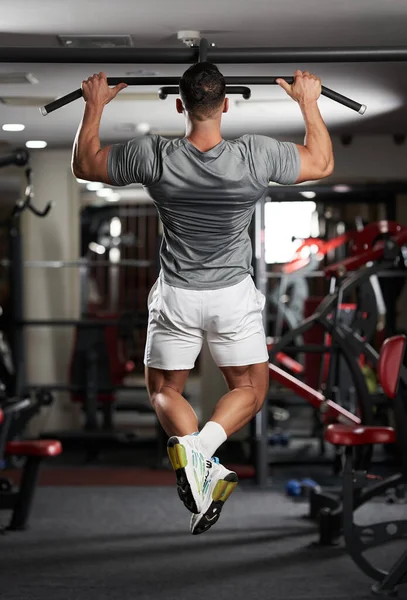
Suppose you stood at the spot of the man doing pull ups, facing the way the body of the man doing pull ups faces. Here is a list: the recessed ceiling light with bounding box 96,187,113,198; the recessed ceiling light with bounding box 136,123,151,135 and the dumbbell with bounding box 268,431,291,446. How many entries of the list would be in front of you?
3

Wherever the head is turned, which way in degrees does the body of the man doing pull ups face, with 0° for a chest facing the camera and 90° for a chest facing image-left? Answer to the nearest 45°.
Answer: approximately 180°

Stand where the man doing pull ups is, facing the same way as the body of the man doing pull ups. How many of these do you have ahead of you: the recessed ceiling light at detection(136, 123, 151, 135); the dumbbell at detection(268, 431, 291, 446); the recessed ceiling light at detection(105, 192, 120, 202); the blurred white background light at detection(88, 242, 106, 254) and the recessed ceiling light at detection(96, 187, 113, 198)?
5

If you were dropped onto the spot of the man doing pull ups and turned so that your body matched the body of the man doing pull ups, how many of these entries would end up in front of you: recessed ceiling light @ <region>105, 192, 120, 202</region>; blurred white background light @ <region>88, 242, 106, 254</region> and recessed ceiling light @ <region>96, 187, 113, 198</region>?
3

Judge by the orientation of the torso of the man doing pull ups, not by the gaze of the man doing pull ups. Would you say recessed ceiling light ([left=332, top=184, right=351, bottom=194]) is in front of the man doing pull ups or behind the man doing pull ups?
in front

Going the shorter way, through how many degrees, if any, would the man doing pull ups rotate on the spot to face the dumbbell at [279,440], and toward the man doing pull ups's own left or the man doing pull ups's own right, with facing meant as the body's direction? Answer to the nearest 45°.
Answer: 0° — they already face it

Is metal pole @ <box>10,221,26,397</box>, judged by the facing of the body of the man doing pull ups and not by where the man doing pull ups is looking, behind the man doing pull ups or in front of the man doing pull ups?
in front

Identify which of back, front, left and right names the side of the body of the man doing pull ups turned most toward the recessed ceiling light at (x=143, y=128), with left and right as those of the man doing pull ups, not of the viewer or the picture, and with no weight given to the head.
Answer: front
